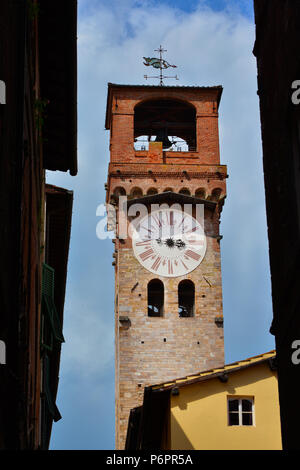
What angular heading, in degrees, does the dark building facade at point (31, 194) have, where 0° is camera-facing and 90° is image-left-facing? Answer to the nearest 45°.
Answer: approximately 270°

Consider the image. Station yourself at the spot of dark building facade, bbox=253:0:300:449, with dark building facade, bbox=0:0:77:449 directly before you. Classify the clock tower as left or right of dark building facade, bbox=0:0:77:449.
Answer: right

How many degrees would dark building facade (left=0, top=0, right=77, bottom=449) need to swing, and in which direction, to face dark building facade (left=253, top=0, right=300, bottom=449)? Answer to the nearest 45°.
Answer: approximately 45° to its right

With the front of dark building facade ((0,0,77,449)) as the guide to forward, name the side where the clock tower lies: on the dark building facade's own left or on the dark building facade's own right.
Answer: on the dark building facade's own left

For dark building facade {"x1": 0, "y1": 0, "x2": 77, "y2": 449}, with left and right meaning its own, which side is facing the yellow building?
left
